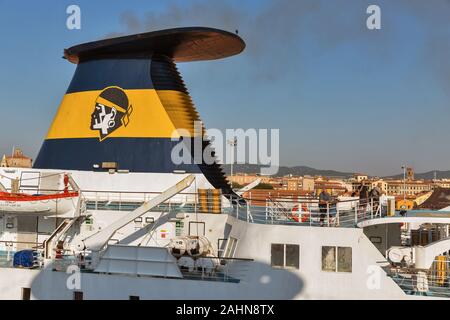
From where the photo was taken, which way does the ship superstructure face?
to the viewer's left
